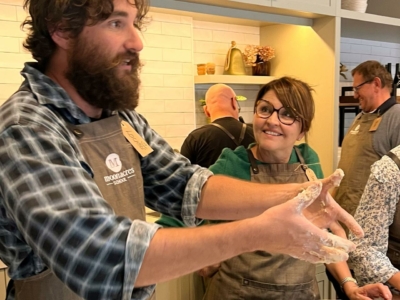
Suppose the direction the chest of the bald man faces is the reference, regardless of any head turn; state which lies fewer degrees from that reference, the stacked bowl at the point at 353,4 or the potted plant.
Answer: the potted plant

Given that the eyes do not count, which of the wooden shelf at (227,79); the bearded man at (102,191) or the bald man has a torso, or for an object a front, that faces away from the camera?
the bald man

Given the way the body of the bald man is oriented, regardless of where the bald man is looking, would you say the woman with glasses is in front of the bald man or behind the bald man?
behind

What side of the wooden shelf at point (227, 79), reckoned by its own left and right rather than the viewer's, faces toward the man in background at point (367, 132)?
left

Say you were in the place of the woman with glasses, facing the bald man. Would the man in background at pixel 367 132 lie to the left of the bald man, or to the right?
right

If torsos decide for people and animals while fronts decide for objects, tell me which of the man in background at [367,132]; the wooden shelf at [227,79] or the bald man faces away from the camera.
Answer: the bald man

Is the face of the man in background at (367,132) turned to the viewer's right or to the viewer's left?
to the viewer's left

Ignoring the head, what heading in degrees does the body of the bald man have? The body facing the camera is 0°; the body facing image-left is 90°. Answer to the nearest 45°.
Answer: approximately 180°
